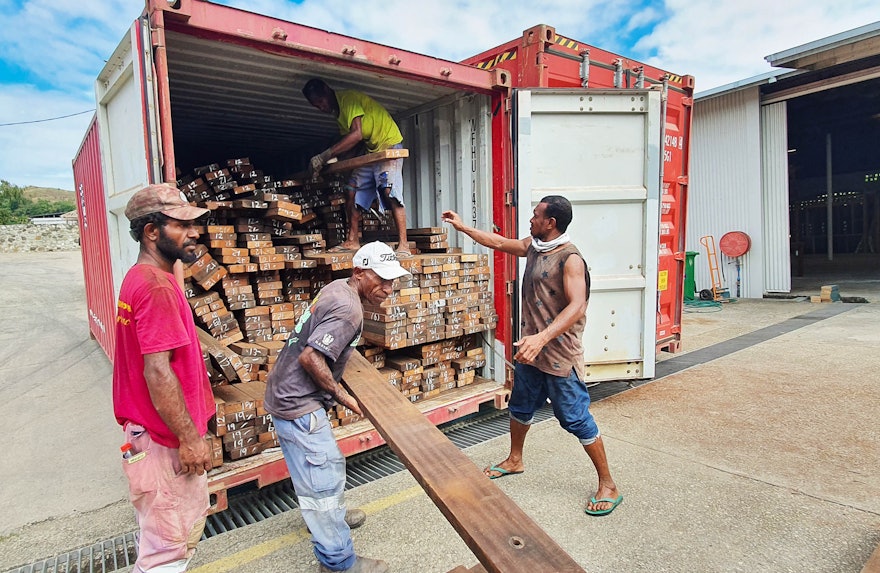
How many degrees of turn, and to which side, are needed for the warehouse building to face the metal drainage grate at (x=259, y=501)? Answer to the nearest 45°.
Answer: approximately 45° to its left

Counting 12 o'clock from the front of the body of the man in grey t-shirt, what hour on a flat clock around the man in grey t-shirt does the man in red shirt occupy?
The man in red shirt is roughly at 5 o'clock from the man in grey t-shirt.

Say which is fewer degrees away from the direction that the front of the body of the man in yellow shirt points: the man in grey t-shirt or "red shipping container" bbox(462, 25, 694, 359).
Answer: the man in grey t-shirt

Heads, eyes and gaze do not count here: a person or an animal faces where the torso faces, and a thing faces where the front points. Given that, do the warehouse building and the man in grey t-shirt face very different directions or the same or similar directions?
very different directions

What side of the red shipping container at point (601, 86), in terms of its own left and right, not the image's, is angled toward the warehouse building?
left

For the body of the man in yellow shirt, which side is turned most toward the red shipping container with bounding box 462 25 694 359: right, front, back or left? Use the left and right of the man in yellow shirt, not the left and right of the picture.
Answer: back

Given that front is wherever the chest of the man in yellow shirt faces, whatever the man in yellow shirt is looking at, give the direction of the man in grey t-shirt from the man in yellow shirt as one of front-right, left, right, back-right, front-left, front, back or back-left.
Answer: left

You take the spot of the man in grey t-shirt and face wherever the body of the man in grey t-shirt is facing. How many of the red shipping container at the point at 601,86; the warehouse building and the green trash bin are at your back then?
0

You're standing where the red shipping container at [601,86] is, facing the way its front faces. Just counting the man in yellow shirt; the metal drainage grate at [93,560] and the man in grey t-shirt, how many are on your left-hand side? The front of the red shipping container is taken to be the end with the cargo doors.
0

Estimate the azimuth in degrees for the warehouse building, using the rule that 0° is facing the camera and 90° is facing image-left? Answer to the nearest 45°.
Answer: approximately 45°

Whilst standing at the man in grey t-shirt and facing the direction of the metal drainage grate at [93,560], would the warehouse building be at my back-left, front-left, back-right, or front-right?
back-right

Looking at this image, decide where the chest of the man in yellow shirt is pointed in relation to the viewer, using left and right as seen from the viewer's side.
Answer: facing to the left of the viewer

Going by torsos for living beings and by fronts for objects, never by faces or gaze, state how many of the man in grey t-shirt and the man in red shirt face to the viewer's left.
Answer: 0

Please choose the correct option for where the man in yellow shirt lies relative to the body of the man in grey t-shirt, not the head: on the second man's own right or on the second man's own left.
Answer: on the second man's own left

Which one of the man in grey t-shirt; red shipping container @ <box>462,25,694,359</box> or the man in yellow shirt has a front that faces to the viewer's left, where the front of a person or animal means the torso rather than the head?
the man in yellow shirt

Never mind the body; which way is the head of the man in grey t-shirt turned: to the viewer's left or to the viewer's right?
to the viewer's right

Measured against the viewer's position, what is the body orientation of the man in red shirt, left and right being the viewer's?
facing to the right of the viewer

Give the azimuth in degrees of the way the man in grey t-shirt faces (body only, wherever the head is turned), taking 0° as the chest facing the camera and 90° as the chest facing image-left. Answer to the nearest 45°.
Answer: approximately 270°
